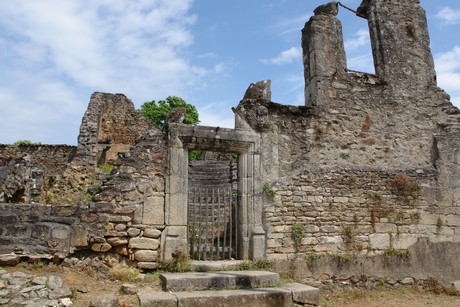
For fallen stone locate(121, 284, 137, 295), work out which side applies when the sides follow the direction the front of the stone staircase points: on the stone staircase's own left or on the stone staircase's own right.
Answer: on the stone staircase's own right

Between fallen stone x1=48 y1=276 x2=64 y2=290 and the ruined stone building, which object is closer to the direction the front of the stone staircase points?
the fallen stone

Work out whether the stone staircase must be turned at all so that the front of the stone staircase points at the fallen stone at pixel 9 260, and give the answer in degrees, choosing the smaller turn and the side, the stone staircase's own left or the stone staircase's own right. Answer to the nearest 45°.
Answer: approximately 90° to the stone staircase's own right

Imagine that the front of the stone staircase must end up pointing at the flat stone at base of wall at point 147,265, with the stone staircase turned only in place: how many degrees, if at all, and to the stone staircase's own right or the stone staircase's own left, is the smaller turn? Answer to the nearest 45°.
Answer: approximately 135° to the stone staircase's own right

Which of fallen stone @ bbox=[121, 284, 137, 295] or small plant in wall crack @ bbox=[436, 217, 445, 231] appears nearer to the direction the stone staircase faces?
the fallen stone

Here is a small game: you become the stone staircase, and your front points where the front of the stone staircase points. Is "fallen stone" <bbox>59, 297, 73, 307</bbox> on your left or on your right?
on your right

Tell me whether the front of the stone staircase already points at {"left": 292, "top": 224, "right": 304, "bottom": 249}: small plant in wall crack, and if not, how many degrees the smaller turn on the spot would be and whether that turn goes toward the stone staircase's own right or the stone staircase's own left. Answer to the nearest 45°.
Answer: approximately 135° to the stone staircase's own left

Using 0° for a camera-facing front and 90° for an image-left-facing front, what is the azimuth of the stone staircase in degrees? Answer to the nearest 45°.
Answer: approximately 0°

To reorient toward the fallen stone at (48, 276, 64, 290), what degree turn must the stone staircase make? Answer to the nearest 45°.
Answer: approximately 90° to its right

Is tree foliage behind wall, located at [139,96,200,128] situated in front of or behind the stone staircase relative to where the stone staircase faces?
behind

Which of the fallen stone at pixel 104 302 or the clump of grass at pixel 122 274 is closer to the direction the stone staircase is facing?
the fallen stone

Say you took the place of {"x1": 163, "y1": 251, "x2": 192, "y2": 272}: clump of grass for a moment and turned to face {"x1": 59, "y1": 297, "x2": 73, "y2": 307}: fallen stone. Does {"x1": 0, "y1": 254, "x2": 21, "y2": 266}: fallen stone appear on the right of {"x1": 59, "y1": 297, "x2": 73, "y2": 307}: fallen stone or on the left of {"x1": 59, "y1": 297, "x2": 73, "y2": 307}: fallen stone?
right

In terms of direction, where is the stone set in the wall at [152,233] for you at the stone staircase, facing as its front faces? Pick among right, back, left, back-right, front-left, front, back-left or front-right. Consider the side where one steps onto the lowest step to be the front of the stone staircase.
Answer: back-right

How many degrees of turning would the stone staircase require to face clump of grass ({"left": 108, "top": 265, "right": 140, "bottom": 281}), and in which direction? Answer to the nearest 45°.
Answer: approximately 90° to its right

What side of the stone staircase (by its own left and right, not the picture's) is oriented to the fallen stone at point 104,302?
right
